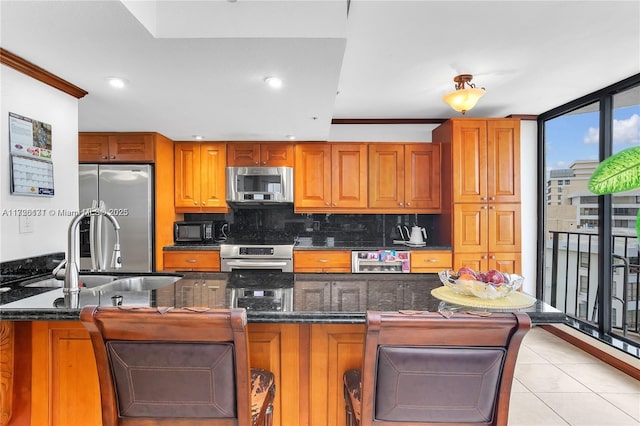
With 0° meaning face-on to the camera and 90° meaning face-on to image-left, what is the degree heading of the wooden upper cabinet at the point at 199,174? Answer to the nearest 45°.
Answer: approximately 0°

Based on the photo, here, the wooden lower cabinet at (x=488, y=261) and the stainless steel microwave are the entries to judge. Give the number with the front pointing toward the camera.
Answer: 2

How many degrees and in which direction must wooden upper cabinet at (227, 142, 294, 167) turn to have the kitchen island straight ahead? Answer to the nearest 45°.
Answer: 0° — it already faces it

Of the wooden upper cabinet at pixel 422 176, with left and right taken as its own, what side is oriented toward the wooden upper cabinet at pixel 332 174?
right

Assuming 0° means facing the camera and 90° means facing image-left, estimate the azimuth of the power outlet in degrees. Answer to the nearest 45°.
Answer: approximately 315°

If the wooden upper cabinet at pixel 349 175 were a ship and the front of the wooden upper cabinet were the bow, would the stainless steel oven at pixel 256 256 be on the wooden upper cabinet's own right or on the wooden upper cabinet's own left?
on the wooden upper cabinet's own right

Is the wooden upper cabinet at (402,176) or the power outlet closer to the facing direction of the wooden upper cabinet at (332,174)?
the power outlet
